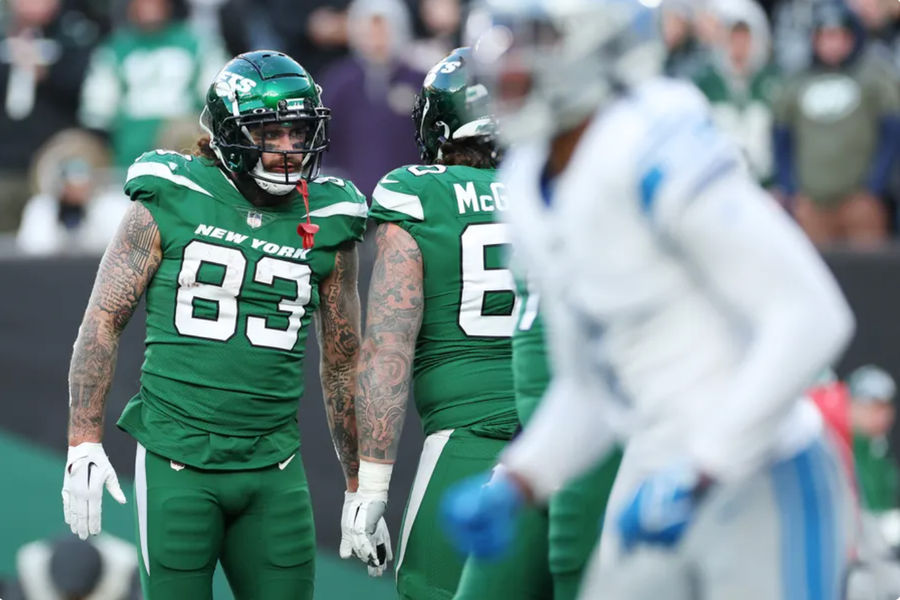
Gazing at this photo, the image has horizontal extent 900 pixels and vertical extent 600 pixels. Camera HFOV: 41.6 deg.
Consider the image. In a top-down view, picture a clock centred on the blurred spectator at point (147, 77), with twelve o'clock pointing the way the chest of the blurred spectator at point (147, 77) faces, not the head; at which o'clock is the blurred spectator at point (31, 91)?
the blurred spectator at point (31, 91) is roughly at 4 o'clock from the blurred spectator at point (147, 77).

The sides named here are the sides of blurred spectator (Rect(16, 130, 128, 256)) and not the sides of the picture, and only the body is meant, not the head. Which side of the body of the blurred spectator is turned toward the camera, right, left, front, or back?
front

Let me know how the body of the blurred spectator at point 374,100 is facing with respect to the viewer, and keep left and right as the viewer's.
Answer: facing the viewer

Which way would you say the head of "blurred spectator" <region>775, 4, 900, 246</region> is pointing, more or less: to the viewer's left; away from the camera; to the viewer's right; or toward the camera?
toward the camera

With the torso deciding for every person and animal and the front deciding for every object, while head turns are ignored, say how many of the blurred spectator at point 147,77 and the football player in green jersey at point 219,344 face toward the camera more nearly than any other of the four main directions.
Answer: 2

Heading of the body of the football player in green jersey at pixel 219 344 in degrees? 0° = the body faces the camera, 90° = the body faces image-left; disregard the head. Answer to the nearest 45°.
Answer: approximately 0°

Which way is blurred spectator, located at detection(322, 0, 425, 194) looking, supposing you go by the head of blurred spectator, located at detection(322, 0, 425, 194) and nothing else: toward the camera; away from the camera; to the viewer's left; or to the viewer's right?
toward the camera

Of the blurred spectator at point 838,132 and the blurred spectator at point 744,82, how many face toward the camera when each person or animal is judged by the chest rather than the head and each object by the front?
2

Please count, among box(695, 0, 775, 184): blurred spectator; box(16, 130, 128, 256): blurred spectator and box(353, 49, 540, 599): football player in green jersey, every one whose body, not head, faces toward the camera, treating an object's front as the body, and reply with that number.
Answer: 2

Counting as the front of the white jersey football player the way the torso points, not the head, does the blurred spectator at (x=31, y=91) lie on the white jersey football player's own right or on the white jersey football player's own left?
on the white jersey football player's own right

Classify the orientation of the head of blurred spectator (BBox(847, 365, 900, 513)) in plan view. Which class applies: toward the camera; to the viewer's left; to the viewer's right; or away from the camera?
toward the camera

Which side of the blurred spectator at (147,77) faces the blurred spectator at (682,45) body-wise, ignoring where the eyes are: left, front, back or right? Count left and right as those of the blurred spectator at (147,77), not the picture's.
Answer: left

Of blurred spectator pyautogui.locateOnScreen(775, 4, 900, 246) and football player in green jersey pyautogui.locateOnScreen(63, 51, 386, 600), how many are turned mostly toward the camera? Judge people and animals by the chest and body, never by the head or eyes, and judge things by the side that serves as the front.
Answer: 2

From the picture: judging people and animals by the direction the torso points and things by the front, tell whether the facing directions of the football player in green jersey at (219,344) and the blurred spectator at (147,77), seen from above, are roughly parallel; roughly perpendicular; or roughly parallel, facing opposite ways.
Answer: roughly parallel

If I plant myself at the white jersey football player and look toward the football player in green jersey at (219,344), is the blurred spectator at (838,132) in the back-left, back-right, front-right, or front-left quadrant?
front-right

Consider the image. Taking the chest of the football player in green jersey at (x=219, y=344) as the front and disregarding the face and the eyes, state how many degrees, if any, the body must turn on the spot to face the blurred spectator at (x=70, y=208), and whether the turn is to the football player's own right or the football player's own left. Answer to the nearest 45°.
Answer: approximately 180°

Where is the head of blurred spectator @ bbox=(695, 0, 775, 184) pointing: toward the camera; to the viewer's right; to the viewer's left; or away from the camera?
toward the camera

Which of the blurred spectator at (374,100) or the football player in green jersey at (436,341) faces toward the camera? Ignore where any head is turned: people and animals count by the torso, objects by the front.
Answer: the blurred spectator

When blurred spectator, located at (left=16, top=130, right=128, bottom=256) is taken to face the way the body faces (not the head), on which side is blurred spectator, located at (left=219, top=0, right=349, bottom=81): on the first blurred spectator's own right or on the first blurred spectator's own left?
on the first blurred spectator's own left
